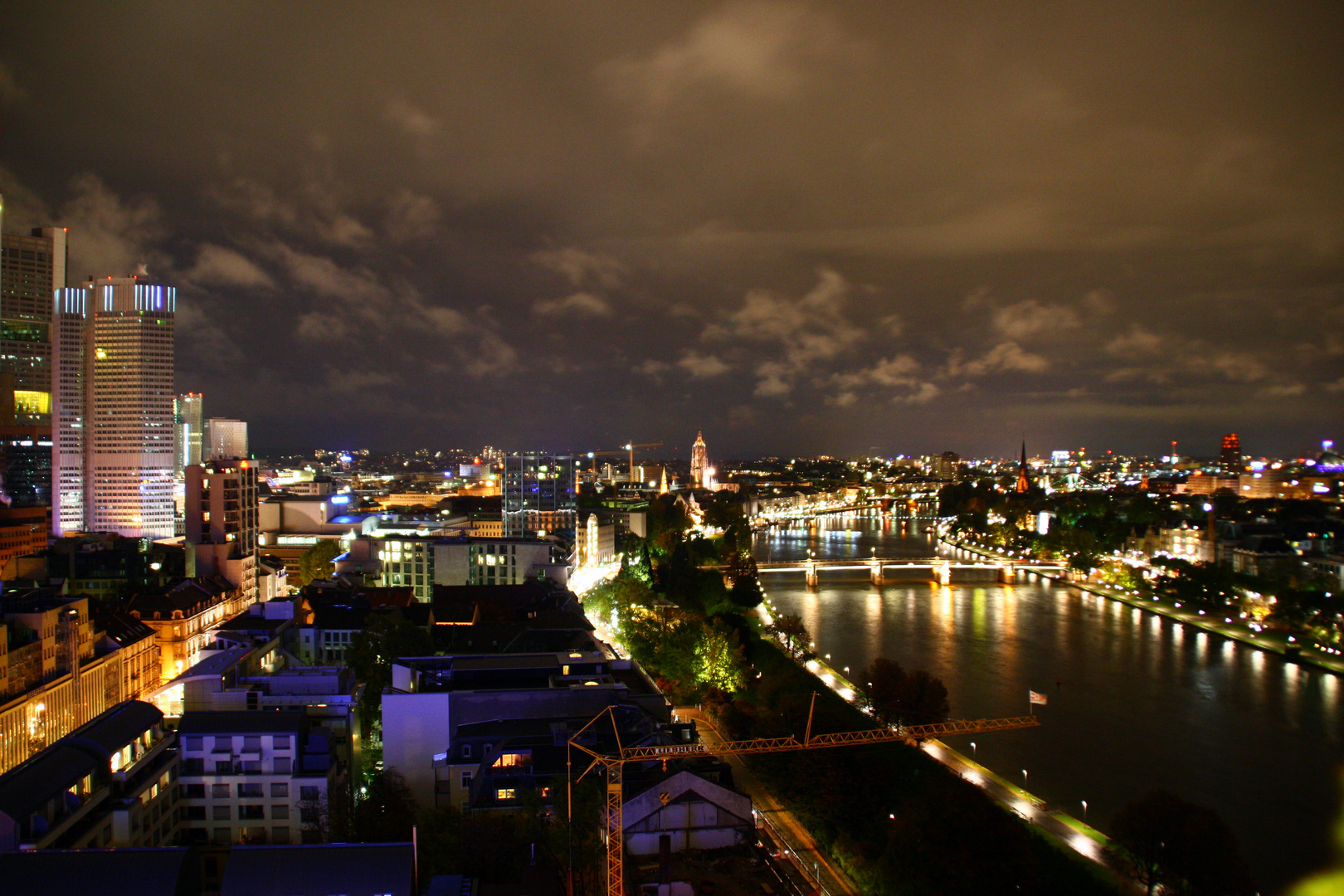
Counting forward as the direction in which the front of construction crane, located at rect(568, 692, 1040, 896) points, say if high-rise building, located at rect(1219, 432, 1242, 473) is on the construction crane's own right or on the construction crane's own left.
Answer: on the construction crane's own left

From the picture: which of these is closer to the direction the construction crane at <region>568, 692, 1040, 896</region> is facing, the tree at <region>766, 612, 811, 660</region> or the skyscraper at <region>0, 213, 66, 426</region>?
the tree

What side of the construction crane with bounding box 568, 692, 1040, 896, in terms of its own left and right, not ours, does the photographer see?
right

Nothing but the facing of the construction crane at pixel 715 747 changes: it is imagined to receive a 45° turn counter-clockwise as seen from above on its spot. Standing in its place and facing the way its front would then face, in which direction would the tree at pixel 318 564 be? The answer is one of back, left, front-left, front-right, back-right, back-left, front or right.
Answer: left

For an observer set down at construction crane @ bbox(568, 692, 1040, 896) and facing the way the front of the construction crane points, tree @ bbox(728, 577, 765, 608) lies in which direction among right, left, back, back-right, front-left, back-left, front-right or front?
left

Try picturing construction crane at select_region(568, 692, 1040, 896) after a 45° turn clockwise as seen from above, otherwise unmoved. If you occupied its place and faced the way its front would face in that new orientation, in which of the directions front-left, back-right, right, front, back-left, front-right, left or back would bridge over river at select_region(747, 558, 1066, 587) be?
back-left

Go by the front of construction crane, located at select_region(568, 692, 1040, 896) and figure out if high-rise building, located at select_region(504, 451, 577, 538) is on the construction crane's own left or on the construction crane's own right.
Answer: on the construction crane's own left

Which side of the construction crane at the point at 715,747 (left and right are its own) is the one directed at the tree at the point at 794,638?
left

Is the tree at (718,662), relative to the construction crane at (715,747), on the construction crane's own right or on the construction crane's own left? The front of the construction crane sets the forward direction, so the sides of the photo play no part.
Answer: on the construction crane's own left

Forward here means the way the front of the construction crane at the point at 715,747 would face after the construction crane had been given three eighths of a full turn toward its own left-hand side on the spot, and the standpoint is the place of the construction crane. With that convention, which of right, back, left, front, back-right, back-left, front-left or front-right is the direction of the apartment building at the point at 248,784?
left

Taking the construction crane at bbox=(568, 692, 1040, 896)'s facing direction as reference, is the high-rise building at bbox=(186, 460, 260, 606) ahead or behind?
behind

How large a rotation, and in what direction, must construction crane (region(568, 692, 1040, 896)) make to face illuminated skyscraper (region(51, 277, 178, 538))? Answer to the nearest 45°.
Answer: approximately 135° to its left
